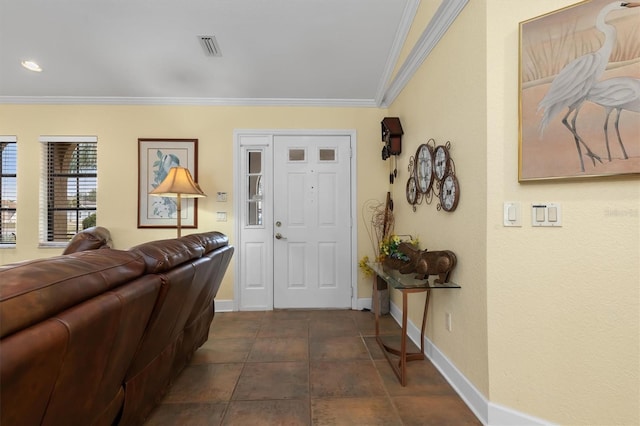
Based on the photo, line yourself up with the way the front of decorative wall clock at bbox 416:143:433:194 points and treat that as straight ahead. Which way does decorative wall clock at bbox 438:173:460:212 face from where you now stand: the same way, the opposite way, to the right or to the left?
the same way

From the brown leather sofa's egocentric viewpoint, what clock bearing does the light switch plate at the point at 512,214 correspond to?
The light switch plate is roughly at 5 o'clock from the brown leather sofa.

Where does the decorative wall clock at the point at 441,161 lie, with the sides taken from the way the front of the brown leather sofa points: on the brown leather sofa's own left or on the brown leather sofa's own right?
on the brown leather sofa's own right

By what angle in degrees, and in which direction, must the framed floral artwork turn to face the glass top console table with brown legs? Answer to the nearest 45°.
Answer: approximately 45° to its left

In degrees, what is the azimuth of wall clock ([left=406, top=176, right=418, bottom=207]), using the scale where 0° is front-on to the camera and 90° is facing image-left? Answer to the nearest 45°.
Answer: approximately 45°

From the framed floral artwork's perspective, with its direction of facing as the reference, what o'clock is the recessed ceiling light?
The recessed ceiling light is roughly at 3 o'clock from the framed floral artwork.

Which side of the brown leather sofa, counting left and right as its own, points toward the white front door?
right

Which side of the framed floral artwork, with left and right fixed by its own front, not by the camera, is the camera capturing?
front

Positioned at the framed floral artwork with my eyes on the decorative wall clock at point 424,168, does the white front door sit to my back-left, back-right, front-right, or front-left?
front-left

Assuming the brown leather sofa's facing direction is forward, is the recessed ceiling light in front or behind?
in front

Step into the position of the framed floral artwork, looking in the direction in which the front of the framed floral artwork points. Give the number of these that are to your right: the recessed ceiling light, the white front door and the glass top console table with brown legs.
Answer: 1

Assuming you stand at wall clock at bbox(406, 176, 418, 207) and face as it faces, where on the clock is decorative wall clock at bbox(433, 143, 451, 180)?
The decorative wall clock is roughly at 10 o'clock from the wall clock.

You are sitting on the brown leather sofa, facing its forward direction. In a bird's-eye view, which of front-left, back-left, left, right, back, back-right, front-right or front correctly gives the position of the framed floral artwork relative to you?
front-right
